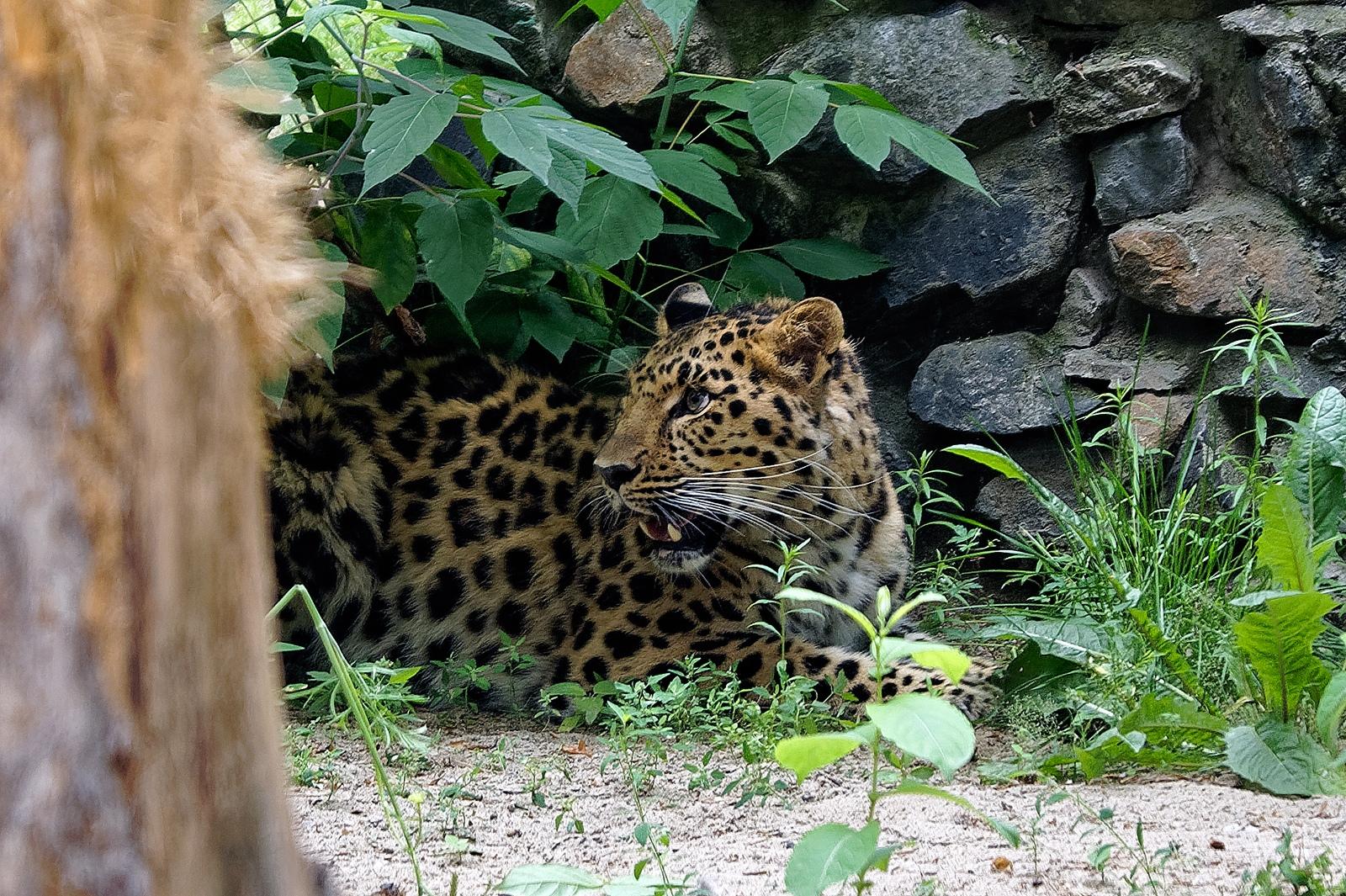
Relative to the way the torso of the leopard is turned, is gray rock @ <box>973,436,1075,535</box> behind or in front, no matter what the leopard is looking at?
in front

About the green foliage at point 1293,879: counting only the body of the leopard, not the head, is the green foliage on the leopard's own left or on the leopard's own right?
on the leopard's own right

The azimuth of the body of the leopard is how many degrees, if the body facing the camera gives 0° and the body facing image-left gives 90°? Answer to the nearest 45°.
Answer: approximately 270°

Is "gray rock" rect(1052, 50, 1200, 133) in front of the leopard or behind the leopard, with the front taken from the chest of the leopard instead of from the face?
in front

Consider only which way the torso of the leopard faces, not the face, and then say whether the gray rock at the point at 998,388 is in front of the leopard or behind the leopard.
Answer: in front

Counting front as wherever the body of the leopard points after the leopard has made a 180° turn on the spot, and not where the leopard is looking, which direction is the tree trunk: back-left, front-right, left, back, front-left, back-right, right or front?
left

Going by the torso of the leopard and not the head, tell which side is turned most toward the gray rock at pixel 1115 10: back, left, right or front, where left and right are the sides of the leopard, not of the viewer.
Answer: front

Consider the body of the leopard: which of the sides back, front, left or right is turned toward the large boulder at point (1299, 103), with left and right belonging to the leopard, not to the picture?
front

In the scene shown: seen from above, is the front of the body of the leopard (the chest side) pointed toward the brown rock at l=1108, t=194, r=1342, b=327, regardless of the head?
yes
